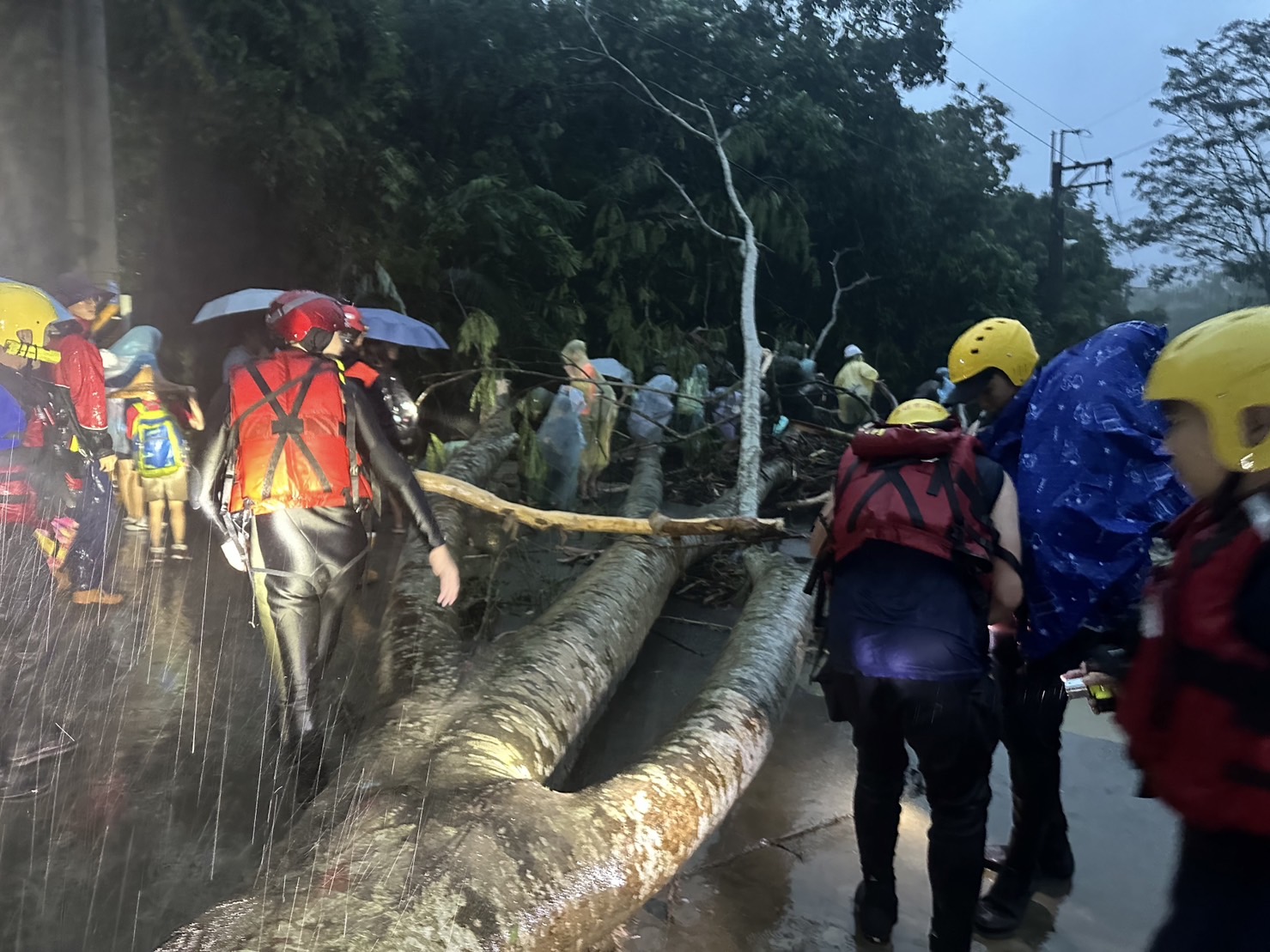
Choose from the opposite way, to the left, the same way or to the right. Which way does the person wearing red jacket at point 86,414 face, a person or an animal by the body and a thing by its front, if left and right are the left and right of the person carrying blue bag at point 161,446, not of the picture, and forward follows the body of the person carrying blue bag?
to the right

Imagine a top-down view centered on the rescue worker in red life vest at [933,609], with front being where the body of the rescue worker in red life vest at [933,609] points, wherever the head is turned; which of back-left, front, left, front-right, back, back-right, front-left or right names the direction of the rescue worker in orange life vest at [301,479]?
left

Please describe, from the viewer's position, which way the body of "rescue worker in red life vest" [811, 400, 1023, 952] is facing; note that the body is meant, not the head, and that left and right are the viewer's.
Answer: facing away from the viewer

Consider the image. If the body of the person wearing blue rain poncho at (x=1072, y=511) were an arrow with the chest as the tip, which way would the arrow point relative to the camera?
to the viewer's left

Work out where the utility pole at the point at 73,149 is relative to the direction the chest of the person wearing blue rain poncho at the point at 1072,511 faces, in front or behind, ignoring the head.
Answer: in front

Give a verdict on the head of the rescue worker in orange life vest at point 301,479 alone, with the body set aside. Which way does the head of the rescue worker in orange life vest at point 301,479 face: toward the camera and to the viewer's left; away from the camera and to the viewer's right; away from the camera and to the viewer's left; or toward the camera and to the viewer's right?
away from the camera and to the viewer's right

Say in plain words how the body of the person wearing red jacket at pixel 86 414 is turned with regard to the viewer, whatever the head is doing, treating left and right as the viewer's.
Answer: facing to the right of the viewer

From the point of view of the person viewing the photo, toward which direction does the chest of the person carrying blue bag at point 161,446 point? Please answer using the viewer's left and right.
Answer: facing away from the viewer

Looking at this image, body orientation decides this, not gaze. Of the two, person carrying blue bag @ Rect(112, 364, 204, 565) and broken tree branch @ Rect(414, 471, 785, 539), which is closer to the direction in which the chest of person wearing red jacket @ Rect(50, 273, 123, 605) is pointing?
the broken tree branch
